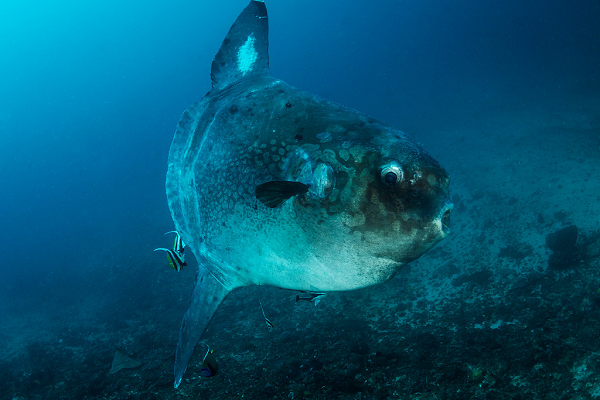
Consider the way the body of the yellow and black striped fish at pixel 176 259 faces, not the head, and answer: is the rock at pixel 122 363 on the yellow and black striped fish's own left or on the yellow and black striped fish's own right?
on the yellow and black striped fish's own left

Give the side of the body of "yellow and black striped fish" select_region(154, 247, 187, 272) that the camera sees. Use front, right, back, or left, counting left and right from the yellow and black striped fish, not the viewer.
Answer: right

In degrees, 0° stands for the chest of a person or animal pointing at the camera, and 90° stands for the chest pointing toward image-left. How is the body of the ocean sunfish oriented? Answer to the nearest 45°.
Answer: approximately 270°

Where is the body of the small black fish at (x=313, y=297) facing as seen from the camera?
to the viewer's right

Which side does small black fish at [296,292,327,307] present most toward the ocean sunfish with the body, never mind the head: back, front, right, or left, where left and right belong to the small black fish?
right

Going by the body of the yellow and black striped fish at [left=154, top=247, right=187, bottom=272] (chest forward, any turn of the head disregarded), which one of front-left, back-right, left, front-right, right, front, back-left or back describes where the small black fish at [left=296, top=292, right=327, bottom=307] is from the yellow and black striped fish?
front-right
